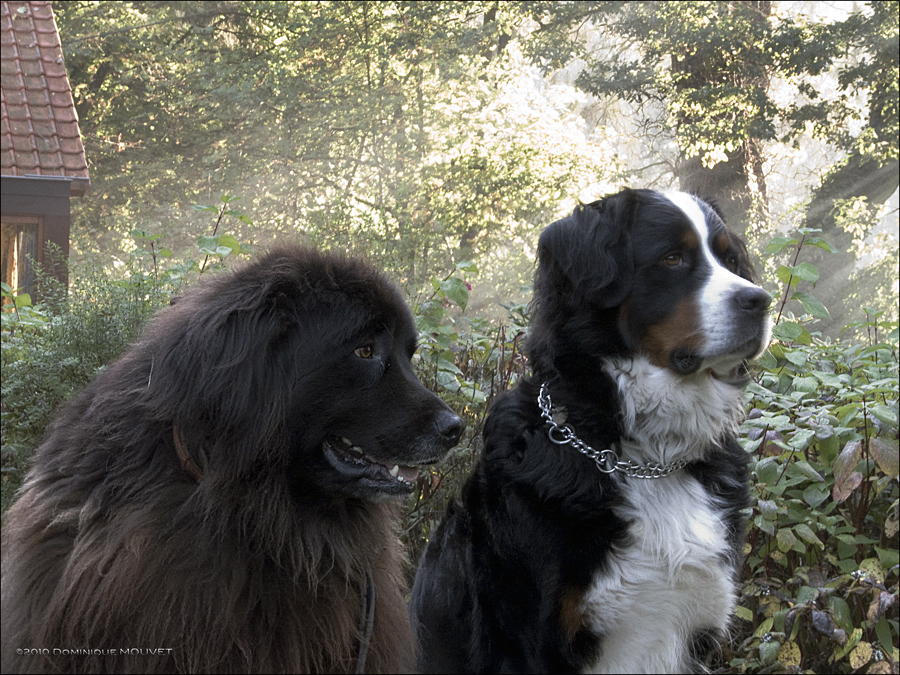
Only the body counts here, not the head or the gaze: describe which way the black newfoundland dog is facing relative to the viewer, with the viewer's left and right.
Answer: facing the viewer and to the right of the viewer

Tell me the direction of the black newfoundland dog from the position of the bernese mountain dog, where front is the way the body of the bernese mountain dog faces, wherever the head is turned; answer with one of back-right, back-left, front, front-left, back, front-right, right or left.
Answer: right

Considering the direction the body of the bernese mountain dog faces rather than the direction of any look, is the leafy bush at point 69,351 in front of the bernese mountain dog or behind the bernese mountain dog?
behind

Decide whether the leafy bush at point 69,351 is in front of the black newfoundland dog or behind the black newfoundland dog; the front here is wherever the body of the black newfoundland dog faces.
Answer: behind

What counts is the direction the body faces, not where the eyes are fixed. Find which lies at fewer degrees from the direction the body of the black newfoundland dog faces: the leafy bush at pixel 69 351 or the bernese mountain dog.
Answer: the bernese mountain dog

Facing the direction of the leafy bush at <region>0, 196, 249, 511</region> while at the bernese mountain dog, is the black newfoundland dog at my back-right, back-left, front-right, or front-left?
front-left

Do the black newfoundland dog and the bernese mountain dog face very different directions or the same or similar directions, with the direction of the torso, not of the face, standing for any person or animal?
same or similar directions

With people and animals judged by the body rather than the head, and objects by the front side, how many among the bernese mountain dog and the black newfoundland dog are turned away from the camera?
0
